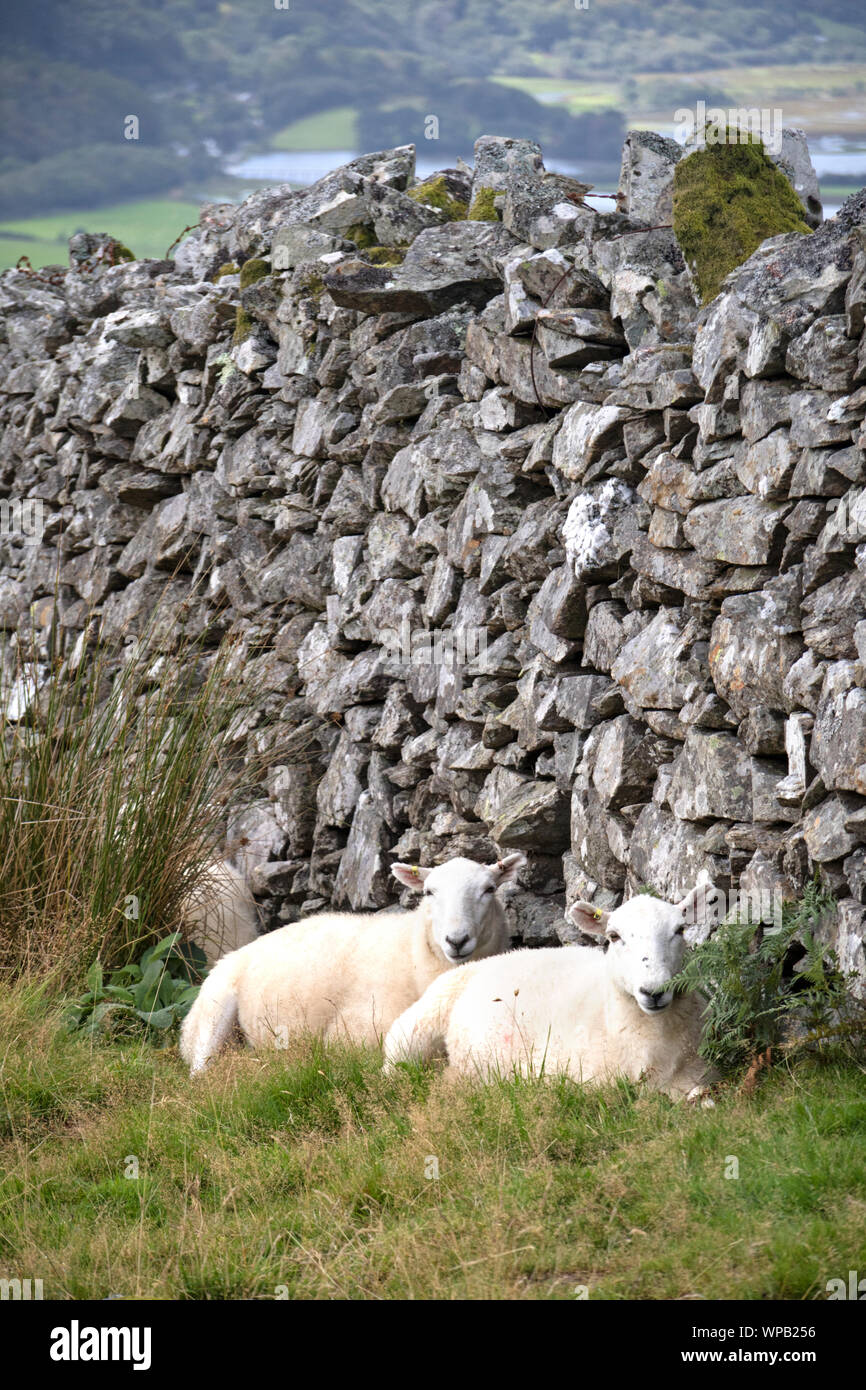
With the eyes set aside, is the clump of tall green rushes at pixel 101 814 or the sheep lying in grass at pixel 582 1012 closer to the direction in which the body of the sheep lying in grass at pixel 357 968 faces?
the sheep lying in grass

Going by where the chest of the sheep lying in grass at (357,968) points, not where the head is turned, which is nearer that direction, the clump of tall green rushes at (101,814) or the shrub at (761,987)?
the shrub

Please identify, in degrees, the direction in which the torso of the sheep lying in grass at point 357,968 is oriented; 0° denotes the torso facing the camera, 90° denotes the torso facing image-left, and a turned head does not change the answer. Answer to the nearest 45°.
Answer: approximately 270°

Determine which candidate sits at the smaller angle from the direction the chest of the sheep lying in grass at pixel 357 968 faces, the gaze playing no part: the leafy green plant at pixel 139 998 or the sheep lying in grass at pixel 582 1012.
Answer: the sheep lying in grass
